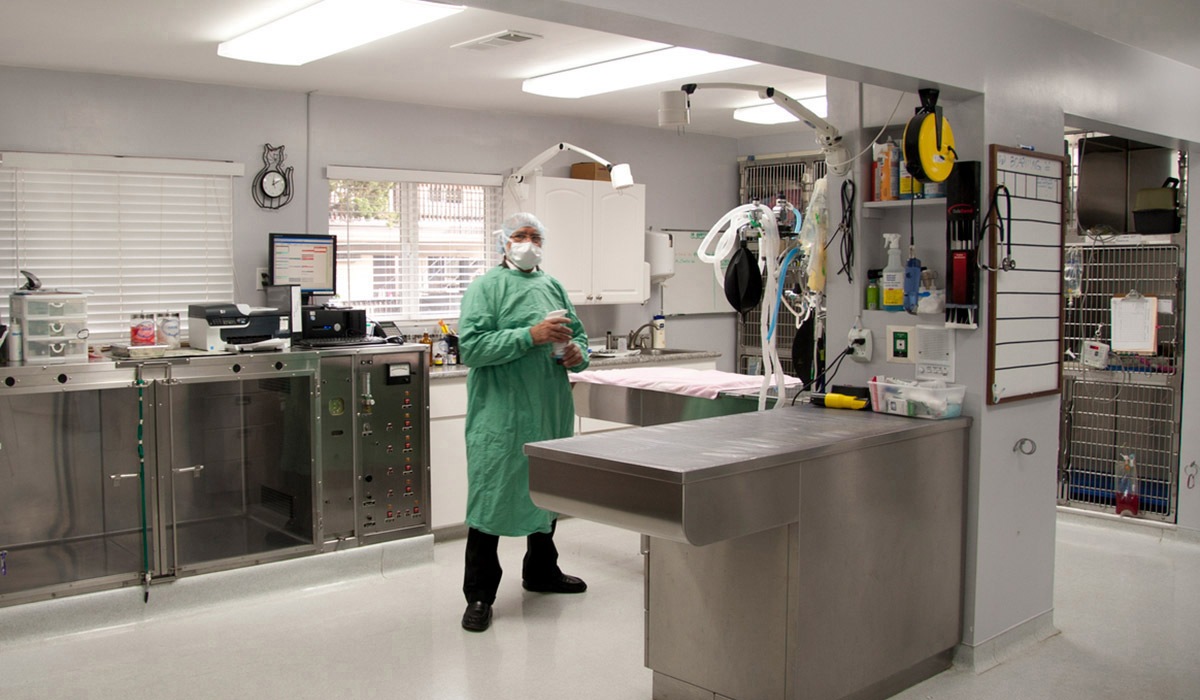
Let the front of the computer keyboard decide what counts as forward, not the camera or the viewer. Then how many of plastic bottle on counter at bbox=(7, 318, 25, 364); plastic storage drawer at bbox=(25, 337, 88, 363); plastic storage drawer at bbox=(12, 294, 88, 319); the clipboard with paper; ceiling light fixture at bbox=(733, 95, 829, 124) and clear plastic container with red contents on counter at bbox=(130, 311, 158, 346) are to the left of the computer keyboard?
2

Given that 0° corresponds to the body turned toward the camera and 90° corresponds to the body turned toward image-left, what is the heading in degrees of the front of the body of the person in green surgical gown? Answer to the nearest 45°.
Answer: approximately 315°

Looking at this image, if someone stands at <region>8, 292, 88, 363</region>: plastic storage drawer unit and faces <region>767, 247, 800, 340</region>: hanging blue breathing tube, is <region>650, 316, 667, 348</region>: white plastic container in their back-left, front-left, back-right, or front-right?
front-left

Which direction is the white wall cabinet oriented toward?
toward the camera

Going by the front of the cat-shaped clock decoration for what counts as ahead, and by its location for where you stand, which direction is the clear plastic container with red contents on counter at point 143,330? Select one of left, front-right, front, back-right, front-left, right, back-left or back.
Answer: front-right

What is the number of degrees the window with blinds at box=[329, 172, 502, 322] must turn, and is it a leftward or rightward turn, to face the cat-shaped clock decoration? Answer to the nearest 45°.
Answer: approximately 45° to its right

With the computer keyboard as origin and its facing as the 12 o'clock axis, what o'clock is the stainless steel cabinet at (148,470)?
The stainless steel cabinet is roughly at 2 o'clock from the computer keyboard.

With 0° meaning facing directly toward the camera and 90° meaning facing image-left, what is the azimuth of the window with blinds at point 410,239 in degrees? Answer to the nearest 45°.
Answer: approximately 0°

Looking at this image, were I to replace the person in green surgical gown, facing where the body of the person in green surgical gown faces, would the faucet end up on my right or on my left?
on my left

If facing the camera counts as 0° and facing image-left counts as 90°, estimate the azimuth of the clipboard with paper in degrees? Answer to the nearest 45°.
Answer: approximately 0°

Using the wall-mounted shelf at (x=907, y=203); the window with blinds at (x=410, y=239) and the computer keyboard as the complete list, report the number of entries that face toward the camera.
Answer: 3
